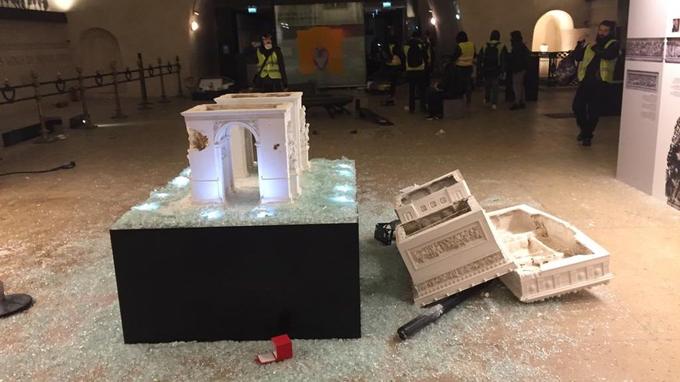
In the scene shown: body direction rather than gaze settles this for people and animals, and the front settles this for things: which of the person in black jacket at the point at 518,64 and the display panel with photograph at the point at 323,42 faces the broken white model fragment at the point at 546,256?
the display panel with photograph

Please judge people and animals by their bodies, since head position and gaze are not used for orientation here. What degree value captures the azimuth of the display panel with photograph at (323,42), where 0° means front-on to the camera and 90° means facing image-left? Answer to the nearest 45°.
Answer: approximately 0°

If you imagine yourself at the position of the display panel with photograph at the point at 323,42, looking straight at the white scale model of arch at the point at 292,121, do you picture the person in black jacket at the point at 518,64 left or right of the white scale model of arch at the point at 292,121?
left

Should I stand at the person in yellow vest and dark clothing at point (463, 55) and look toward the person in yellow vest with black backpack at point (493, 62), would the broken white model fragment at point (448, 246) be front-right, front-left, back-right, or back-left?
back-right

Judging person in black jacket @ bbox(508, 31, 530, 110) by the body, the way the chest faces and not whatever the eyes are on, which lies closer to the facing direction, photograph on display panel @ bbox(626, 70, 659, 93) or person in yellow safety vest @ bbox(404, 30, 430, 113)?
the person in yellow safety vest
